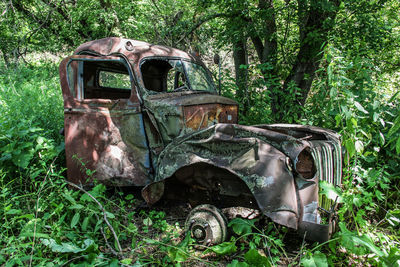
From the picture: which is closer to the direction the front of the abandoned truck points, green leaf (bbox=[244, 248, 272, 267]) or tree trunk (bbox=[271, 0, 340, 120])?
the green leaf

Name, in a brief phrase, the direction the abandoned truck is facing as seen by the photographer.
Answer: facing the viewer and to the right of the viewer

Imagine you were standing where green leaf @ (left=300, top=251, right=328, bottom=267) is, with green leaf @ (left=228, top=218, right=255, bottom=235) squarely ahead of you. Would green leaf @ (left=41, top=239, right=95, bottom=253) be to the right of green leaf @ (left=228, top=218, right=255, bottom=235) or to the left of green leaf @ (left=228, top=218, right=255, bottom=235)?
left

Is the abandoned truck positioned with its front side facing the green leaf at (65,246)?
no

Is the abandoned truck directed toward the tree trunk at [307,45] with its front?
no

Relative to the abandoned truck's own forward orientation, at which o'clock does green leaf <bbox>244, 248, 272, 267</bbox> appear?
The green leaf is roughly at 1 o'clock from the abandoned truck.
